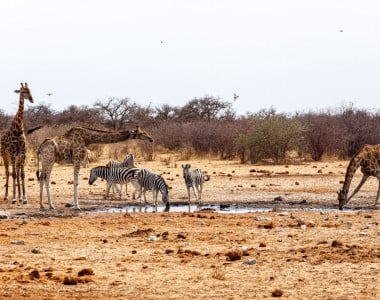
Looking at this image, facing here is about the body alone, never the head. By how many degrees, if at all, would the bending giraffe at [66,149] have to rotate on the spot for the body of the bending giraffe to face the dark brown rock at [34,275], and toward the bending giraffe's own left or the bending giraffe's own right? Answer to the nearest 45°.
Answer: approximately 90° to the bending giraffe's own right

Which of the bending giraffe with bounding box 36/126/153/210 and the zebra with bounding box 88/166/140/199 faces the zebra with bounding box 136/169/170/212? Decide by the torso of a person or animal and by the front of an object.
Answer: the bending giraffe

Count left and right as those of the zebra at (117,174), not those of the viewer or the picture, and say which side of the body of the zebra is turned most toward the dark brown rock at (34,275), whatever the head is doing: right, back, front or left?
left

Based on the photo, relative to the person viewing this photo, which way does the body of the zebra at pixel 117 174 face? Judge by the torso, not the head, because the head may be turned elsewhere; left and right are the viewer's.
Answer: facing to the left of the viewer

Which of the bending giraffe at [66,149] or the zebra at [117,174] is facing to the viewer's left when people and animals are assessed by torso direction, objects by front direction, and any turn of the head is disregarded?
the zebra

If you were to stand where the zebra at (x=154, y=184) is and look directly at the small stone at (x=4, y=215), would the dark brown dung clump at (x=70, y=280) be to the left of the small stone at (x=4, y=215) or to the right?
left

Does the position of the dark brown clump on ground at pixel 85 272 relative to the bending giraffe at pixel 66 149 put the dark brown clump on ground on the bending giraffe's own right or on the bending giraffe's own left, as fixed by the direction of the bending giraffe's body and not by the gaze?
on the bending giraffe's own right

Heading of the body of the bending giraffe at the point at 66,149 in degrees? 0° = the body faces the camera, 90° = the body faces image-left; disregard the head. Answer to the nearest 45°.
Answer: approximately 270°

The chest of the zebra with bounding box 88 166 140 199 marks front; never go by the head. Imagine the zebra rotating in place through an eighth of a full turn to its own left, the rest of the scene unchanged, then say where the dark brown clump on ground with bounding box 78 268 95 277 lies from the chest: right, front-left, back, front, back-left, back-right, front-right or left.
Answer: front-left

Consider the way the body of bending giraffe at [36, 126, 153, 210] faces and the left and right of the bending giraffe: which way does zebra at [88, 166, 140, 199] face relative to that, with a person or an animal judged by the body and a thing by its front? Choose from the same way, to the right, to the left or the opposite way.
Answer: the opposite way

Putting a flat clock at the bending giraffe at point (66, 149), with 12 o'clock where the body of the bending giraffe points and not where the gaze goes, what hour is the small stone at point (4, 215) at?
The small stone is roughly at 4 o'clock from the bending giraffe.

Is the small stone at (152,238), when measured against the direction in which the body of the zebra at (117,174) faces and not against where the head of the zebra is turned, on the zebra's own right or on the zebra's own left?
on the zebra's own left

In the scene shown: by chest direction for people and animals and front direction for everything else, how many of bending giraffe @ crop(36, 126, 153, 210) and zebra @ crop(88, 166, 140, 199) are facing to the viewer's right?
1
